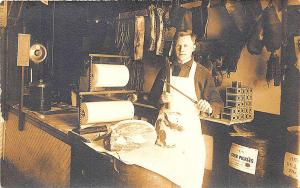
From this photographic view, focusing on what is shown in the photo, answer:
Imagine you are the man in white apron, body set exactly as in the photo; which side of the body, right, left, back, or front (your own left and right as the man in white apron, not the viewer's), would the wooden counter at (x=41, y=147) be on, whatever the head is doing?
right

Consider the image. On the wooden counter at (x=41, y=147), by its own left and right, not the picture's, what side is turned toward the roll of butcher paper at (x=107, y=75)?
left

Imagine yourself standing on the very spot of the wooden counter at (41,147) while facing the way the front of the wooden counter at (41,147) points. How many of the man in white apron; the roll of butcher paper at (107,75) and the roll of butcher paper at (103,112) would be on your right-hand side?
0

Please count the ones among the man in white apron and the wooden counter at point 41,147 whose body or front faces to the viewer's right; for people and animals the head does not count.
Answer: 0

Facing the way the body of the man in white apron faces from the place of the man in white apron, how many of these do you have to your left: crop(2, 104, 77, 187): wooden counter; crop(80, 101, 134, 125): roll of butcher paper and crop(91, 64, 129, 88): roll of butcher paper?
0

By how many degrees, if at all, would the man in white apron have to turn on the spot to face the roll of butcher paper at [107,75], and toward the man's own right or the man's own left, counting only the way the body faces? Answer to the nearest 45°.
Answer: approximately 45° to the man's own right
